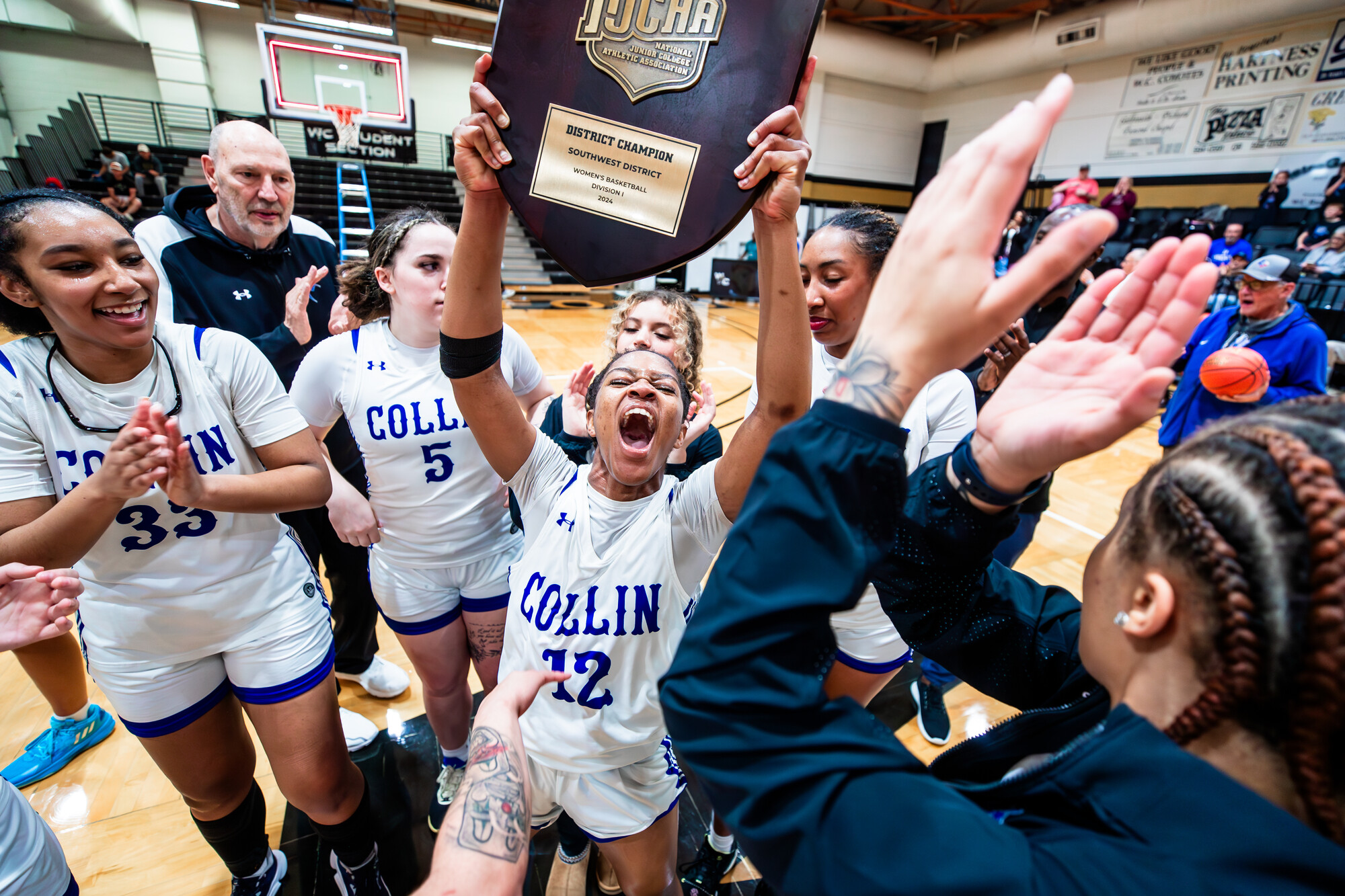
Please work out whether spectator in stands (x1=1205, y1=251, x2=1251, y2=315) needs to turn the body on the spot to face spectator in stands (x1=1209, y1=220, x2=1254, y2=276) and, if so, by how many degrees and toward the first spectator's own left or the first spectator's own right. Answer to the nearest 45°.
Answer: approximately 135° to the first spectator's own right

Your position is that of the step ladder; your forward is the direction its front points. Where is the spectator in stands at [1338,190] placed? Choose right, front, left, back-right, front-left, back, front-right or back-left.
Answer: front-left

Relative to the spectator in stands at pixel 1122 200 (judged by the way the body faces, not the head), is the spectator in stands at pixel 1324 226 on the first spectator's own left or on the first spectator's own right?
on the first spectator's own left

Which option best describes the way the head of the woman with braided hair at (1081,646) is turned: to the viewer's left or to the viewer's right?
to the viewer's left

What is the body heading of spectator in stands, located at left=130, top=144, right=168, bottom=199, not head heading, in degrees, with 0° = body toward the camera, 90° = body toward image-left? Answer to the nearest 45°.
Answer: approximately 315°

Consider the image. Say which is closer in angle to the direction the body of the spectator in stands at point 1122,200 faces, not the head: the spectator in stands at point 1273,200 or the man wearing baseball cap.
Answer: the man wearing baseball cap
